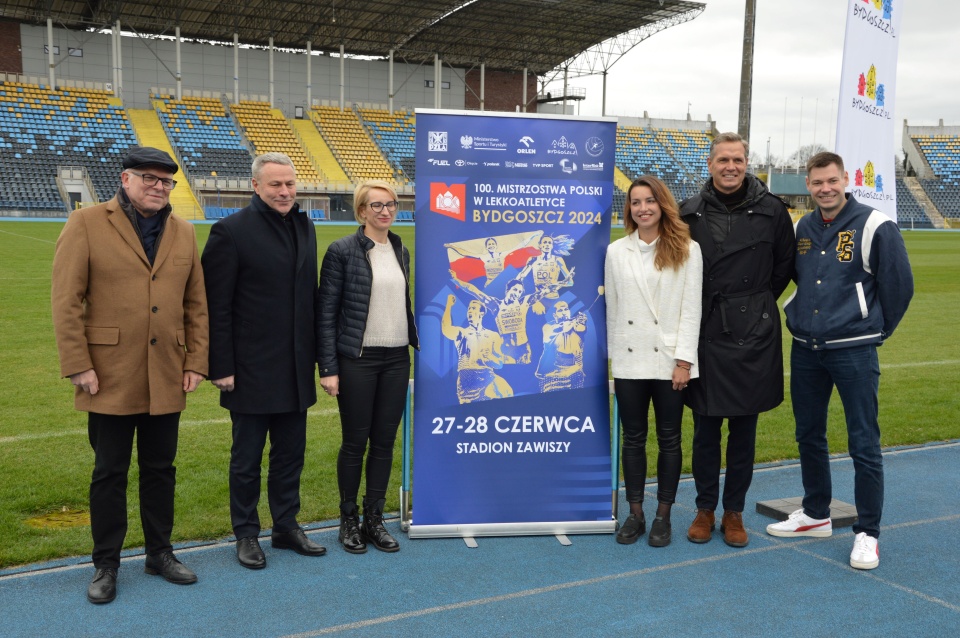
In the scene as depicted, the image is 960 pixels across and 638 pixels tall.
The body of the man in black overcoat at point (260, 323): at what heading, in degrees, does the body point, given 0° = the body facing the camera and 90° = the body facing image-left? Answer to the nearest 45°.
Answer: approximately 315°

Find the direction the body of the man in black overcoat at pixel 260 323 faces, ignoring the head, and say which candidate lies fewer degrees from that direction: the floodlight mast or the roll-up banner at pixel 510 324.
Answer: the roll-up banner

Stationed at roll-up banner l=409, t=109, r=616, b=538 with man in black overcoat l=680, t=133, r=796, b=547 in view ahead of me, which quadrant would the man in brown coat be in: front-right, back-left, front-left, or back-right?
back-right

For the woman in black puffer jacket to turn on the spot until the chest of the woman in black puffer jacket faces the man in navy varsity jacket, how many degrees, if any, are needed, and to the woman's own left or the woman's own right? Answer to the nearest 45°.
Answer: approximately 45° to the woman's own left

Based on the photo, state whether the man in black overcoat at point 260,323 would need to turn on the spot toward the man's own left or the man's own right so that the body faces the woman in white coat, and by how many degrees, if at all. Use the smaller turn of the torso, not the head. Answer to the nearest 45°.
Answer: approximately 45° to the man's own left

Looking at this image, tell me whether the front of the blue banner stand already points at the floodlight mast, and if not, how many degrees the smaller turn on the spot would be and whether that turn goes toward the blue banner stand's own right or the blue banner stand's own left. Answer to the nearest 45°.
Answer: approximately 135° to the blue banner stand's own left

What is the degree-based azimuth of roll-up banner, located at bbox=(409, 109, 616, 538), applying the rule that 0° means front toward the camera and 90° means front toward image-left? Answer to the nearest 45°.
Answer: approximately 0°
